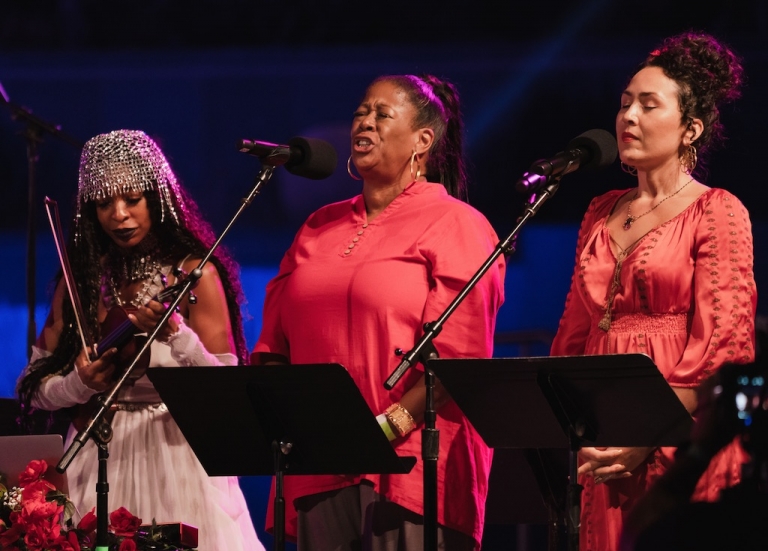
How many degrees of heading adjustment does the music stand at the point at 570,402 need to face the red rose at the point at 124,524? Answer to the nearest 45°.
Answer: approximately 135° to its left

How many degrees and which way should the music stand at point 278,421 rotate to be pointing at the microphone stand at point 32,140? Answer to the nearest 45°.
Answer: approximately 90° to its left

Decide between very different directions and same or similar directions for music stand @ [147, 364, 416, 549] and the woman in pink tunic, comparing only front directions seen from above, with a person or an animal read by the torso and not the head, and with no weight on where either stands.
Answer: very different directions

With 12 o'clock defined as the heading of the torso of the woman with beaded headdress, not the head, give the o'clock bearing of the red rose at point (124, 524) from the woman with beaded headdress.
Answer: The red rose is roughly at 12 o'clock from the woman with beaded headdress.

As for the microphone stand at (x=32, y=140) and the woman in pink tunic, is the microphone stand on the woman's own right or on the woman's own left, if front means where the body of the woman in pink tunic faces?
on the woman's own right

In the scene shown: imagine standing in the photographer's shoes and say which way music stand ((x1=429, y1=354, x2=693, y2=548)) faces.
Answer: facing away from the viewer and to the right of the viewer

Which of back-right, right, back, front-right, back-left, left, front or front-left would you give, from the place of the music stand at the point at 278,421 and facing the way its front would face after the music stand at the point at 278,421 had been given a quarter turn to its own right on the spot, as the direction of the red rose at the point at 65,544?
back-right

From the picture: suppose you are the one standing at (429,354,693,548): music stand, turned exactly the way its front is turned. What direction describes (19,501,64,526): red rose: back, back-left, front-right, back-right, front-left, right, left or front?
back-left

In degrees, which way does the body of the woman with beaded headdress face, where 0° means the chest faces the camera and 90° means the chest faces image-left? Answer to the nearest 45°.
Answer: approximately 0°

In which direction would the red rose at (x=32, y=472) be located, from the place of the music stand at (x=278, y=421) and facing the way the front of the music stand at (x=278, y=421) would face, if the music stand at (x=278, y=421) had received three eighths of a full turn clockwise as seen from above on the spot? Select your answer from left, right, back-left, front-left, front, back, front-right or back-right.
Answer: right

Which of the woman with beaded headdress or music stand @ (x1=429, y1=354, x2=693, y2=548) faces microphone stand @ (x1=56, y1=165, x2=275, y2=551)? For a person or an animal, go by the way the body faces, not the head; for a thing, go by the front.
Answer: the woman with beaded headdress

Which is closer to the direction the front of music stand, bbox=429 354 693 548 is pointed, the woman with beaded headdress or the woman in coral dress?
the woman in coral dress
